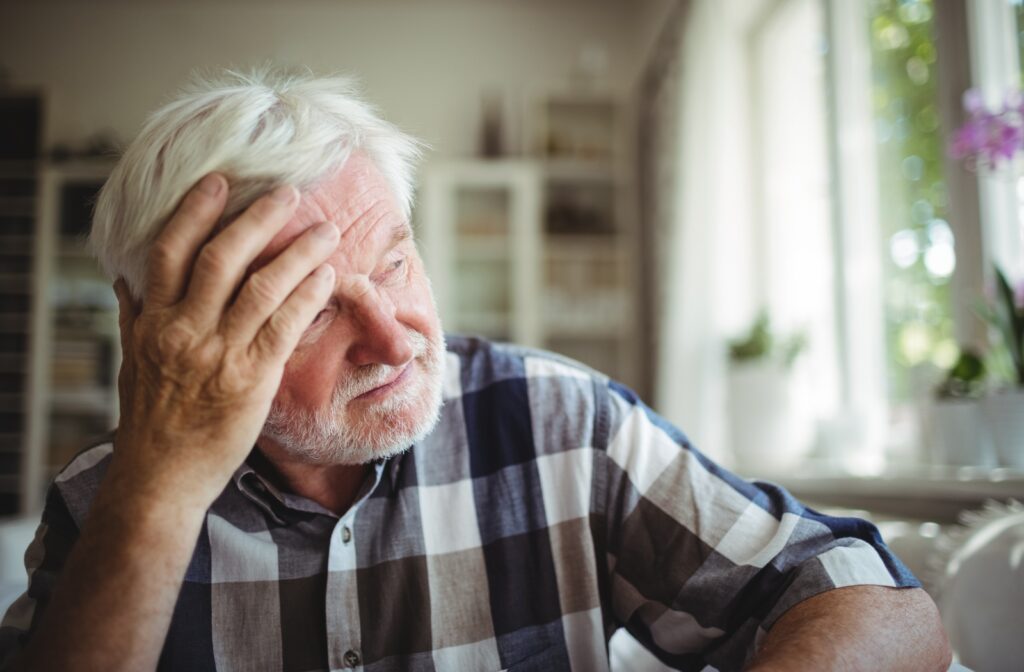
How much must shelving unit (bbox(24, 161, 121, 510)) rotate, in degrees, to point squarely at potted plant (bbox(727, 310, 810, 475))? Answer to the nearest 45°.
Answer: approximately 45° to its left

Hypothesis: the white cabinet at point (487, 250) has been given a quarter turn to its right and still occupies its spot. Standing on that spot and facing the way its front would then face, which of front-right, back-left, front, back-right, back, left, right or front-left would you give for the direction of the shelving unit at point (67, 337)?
front

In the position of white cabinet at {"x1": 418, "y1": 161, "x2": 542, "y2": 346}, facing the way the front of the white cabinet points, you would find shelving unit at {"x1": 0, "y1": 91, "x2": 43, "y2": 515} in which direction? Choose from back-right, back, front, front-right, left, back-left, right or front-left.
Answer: right

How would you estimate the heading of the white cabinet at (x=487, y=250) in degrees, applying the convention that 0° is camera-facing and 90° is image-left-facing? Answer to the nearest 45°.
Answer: approximately 0°

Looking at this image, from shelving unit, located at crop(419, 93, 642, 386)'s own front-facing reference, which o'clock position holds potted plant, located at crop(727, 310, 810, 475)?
The potted plant is roughly at 11 o'clock from the shelving unit.

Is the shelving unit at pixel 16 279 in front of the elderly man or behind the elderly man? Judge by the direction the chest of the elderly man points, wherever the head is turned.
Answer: behind

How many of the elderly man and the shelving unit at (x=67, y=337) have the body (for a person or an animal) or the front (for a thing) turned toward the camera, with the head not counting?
2

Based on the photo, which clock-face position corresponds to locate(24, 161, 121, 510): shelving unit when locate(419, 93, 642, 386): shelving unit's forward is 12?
locate(24, 161, 121, 510): shelving unit is roughly at 3 o'clock from locate(419, 93, 642, 386): shelving unit.
